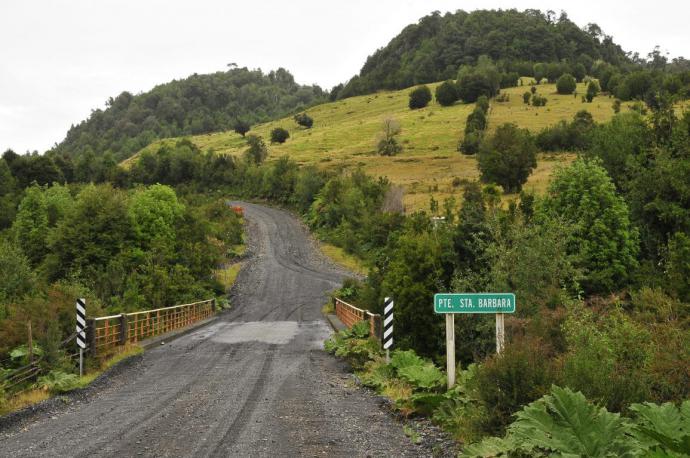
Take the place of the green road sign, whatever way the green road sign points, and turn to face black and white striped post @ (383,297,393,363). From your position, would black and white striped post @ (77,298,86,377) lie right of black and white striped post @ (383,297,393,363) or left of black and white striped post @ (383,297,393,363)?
left

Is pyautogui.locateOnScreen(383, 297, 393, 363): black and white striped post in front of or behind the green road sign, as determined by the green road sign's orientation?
behind

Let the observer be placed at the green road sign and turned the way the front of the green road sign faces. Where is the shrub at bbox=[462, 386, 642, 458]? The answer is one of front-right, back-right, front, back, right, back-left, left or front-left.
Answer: front

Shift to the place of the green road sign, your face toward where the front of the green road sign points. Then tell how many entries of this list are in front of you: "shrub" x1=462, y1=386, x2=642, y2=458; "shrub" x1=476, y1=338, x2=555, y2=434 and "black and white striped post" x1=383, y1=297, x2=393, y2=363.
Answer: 2

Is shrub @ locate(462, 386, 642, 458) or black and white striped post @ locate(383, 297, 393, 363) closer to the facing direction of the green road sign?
the shrub

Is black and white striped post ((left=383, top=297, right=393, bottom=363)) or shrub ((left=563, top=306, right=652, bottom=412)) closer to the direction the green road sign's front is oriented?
the shrub

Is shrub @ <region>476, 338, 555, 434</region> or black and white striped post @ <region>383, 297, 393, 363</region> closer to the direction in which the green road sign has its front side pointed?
the shrub

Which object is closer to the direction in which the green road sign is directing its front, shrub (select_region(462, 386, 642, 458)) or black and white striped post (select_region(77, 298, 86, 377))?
the shrub

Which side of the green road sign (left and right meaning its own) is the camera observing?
front

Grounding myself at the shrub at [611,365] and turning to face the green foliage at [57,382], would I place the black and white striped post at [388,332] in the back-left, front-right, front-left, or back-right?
front-right

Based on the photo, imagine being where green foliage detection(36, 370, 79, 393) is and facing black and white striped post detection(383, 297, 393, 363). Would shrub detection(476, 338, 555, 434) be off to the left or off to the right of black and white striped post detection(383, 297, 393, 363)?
right

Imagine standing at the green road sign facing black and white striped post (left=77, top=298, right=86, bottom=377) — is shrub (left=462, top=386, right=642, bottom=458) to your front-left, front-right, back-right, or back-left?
back-left

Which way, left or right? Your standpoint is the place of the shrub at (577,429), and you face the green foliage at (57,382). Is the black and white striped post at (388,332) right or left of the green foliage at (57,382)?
right

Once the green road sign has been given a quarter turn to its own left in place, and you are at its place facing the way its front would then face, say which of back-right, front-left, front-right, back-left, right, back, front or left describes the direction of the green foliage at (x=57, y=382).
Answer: back

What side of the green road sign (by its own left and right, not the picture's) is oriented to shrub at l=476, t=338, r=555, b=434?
front
